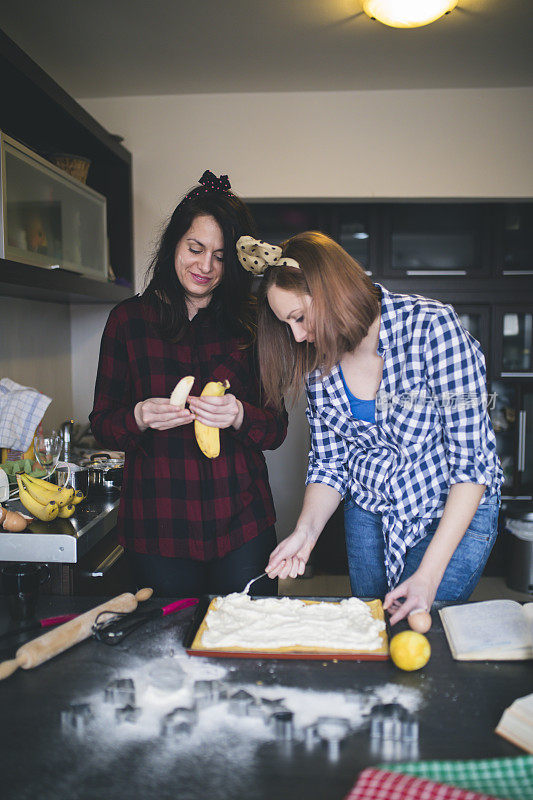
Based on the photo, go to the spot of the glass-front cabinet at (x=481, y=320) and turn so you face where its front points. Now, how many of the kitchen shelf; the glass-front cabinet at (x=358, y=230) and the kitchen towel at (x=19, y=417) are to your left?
0

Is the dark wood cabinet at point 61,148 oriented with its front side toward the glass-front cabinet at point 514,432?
no

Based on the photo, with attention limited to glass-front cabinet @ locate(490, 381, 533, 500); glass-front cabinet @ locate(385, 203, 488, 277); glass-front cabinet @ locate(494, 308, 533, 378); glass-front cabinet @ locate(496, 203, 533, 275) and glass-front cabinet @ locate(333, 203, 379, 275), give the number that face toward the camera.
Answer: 5

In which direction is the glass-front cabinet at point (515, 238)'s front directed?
toward the camera

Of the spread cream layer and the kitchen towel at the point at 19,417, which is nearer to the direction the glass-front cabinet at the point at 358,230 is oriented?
the spread cream layer

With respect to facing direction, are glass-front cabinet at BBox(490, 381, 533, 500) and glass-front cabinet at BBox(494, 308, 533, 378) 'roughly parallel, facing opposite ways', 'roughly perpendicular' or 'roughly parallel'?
roughly parallel

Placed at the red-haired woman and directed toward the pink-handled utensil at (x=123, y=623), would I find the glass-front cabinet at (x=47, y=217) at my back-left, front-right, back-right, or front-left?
front-right

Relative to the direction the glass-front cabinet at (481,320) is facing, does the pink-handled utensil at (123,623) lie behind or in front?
in front

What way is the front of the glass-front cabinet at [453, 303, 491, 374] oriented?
toward the camera

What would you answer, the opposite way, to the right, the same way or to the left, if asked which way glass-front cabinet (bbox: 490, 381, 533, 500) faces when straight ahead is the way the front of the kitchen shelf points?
to the right

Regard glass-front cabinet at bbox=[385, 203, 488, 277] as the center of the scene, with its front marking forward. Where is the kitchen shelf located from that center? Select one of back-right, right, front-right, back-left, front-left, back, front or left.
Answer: front-right

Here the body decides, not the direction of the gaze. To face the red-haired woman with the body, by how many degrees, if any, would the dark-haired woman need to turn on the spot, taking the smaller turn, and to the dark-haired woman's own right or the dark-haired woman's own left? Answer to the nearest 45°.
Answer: approximately 45° to the dark-haired woman's own left

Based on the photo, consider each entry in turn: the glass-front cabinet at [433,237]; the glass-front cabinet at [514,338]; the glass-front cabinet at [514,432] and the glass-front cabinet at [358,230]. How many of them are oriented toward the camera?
4

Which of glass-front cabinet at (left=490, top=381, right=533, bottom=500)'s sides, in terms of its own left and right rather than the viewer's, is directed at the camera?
front

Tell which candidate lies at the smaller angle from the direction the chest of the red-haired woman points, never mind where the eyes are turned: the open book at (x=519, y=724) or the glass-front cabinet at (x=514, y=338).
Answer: the open book

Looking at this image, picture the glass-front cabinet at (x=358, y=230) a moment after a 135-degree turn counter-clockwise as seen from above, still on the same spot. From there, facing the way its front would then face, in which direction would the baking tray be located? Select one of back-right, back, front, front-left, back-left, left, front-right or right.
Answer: back-right

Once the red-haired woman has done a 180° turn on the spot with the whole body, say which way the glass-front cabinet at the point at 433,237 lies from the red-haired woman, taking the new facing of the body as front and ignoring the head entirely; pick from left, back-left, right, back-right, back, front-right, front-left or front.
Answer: front-left

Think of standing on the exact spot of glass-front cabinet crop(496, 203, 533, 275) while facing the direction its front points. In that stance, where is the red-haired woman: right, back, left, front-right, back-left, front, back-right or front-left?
front

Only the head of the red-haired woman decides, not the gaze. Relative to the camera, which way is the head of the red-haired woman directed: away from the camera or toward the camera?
toward the camera

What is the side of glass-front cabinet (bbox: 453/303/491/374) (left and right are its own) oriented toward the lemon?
front
